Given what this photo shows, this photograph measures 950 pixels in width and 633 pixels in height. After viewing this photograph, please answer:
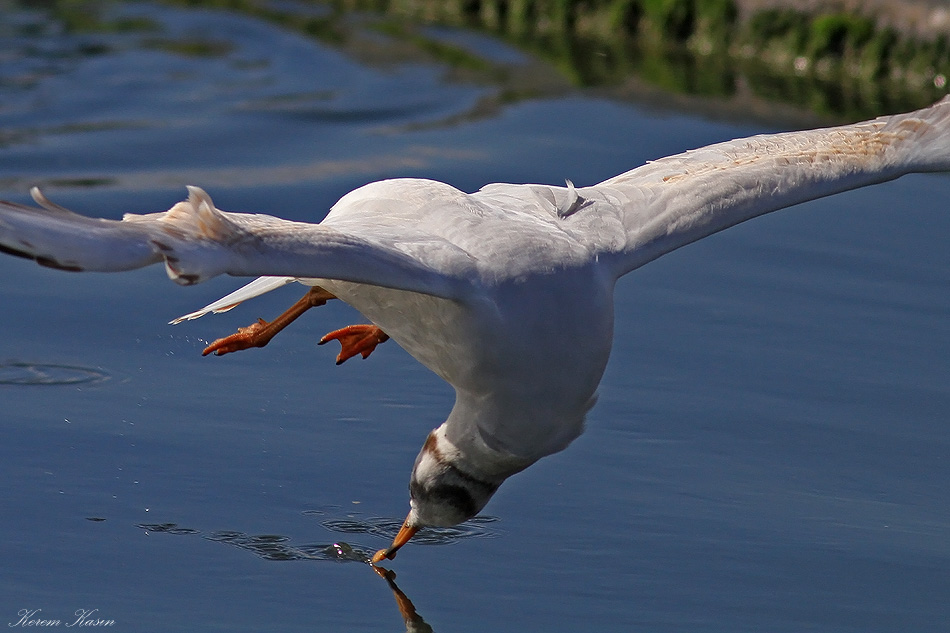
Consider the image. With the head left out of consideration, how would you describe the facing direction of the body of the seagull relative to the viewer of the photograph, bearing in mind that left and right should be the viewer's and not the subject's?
facing the viewer and to the right of the viewer
